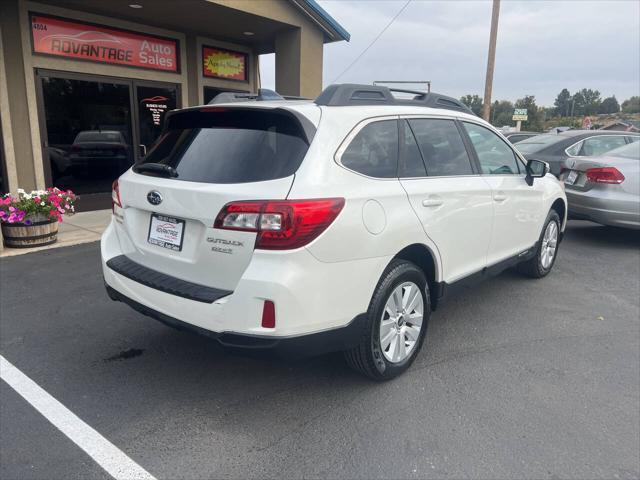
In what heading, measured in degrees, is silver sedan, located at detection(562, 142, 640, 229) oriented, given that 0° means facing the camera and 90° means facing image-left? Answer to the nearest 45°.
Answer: approximately 225°

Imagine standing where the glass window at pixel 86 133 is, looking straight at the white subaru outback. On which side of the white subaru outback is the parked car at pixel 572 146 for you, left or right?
left

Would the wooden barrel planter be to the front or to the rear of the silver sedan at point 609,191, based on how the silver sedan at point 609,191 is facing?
to the rear

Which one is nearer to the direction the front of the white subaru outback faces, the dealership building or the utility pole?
the utility pole

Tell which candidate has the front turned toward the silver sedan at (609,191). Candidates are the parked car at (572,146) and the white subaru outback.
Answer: the white subaru outback
